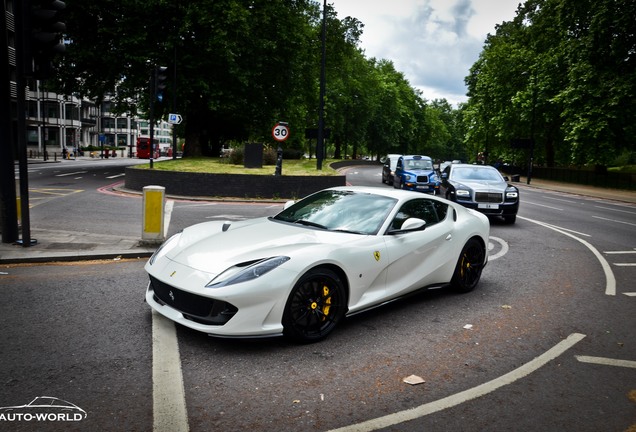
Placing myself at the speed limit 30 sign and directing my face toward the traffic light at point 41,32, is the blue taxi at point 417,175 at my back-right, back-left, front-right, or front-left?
back-left

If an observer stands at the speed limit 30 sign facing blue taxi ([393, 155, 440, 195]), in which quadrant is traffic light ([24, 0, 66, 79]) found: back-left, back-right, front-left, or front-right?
back-right

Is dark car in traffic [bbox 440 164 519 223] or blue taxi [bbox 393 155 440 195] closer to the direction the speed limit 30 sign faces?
the dark car in traffic

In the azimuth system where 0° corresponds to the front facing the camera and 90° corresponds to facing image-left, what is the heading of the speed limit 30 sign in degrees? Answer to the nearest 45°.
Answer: approximately 0°

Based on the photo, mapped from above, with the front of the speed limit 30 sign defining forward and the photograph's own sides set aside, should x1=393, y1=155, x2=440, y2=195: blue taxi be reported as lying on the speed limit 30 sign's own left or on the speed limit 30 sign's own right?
on the speed limit 30 sign's own left

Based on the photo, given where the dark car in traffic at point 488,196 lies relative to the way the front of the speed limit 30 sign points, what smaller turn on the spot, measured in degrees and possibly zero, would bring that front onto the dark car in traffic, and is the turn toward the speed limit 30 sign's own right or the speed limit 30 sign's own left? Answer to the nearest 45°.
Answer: approximately 45° to the speed limit 30 sign's own left

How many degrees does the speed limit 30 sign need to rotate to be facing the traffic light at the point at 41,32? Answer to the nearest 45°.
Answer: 0° — it already faces it
